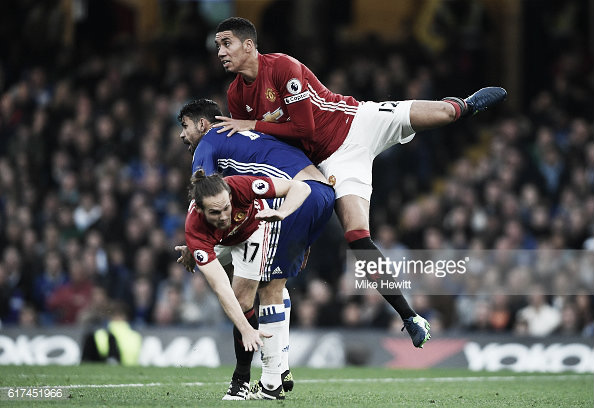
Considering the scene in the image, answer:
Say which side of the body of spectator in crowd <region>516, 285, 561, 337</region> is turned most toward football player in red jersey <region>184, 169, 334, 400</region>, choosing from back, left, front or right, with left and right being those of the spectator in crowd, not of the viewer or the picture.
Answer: front

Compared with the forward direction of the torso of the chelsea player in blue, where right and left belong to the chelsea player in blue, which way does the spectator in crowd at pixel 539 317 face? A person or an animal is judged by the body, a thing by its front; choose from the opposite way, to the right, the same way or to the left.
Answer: to the left

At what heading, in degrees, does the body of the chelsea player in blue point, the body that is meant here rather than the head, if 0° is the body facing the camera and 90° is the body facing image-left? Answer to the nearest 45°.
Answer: approximately 90°

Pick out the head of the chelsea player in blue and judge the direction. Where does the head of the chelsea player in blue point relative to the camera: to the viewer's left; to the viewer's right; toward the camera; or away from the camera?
to the viewer's left

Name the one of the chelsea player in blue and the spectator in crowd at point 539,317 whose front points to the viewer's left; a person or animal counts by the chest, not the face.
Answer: the chelsea player in blue

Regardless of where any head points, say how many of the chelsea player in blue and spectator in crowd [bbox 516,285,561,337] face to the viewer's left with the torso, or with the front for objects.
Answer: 1

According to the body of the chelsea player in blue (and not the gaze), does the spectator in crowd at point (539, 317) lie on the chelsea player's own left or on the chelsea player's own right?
on the chelsea player's own right

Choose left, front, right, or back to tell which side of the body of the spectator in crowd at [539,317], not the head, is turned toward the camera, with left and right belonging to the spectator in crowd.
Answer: front
